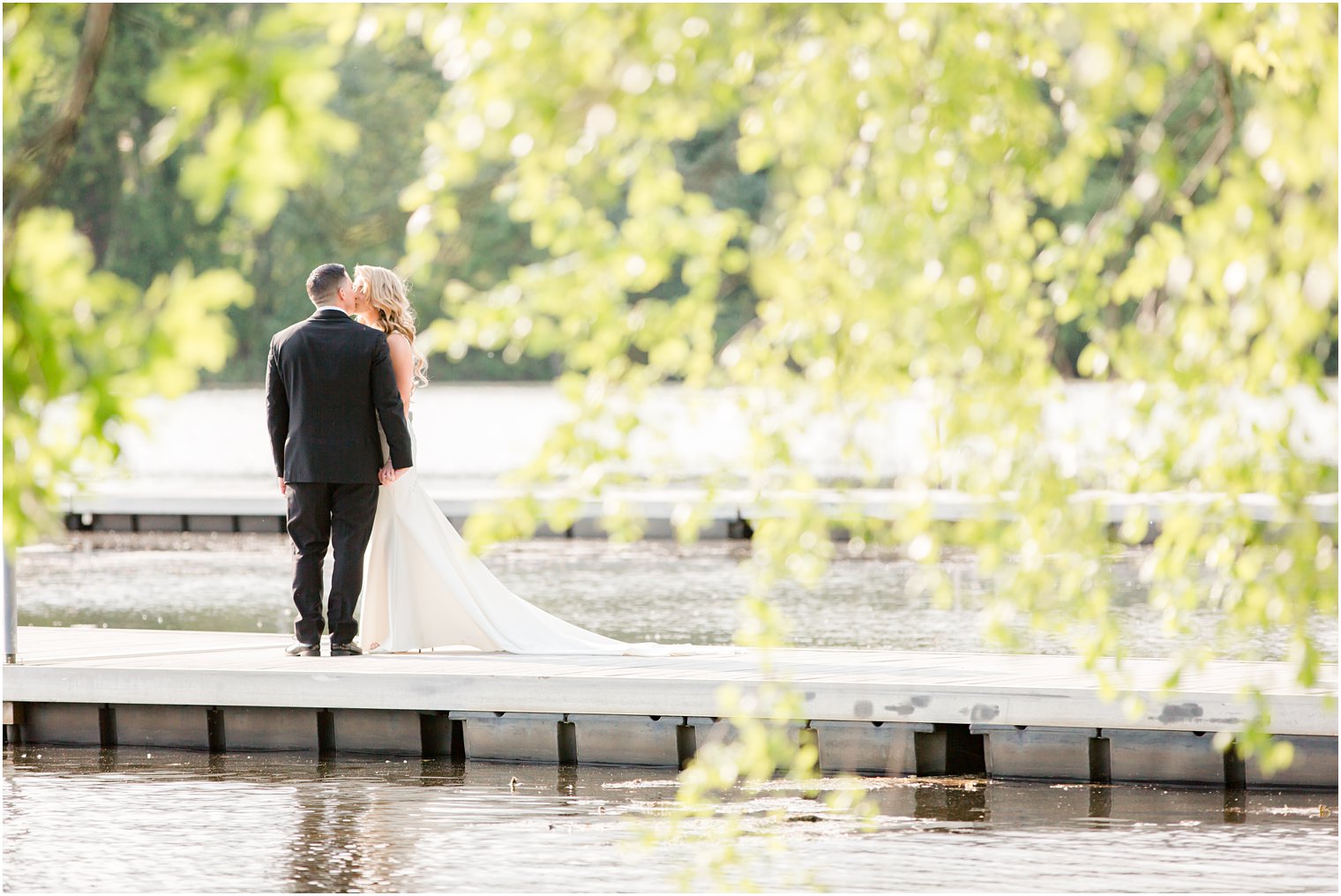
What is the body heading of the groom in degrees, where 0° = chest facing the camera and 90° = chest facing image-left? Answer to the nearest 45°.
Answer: approximately 180°

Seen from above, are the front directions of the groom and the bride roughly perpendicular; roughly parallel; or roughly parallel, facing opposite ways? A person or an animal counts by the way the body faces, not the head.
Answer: roughly perpendicular

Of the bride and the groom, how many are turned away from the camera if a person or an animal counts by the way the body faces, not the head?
1

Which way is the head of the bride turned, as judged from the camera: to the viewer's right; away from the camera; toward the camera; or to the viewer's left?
to the viewer's left

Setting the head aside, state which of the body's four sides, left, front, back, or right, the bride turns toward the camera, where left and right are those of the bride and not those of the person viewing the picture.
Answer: left

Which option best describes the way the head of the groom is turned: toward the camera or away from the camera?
away from the camera
